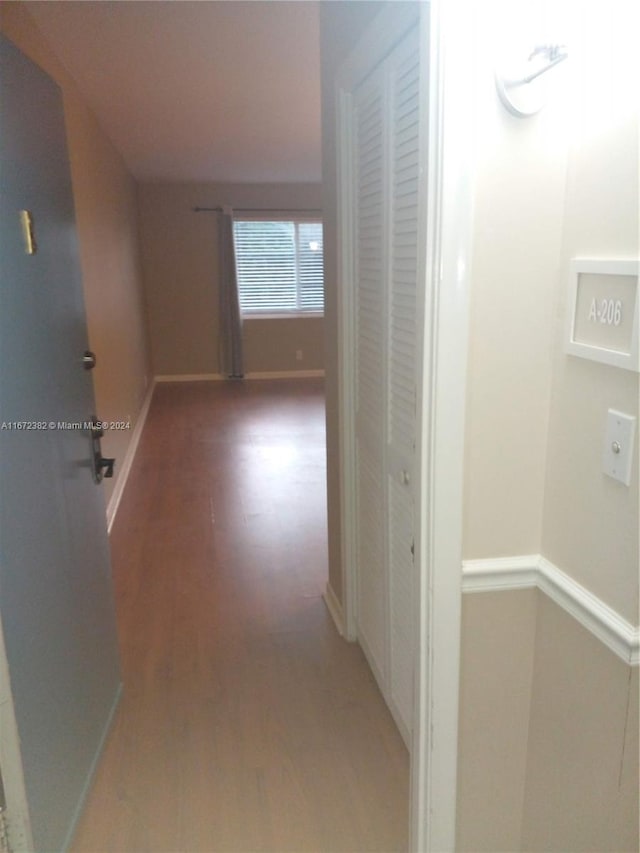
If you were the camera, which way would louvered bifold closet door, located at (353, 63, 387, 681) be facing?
facing to the left of the viewer

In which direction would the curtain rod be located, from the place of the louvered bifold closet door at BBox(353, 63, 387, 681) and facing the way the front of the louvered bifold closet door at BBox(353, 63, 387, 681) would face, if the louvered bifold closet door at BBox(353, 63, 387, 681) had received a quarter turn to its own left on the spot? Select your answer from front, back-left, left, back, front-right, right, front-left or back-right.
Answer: back

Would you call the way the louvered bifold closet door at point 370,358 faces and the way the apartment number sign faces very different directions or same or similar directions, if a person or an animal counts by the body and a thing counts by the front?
same or similar directions

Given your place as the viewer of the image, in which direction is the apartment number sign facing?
facing the viewer and to the left of the viewer

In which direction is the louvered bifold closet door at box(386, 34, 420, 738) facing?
to the viewer's left

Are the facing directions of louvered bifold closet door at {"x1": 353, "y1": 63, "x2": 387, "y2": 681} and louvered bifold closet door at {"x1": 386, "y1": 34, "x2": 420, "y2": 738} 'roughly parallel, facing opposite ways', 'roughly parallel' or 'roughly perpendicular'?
roughly parallel

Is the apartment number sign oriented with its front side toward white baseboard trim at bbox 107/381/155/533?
no

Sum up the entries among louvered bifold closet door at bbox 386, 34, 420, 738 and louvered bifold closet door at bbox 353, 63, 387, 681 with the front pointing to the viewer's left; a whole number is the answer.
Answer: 2

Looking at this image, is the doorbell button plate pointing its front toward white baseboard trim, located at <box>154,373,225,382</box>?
no

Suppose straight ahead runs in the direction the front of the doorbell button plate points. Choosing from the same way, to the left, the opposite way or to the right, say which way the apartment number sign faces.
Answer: the same way

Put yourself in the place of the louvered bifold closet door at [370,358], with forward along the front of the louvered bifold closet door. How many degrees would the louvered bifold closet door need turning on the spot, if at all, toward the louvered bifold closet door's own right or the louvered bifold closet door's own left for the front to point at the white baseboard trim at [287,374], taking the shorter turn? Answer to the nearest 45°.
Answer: approximately 90° to the louvered bifold closet door's own right

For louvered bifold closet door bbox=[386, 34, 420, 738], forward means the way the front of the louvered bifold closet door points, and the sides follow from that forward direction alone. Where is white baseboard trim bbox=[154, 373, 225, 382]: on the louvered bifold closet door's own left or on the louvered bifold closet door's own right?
on the louvered bifold closet door's own right

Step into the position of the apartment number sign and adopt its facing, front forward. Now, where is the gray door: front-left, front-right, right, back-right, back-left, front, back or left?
front-right

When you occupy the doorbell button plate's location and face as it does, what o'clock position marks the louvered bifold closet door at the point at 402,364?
The louvered bifold closet door is roughly at 3 o'clock from the doorbell button plate.

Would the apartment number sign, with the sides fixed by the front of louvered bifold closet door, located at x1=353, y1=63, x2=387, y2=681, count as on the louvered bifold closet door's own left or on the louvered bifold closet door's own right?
on the louvered bifold closet door's own left
